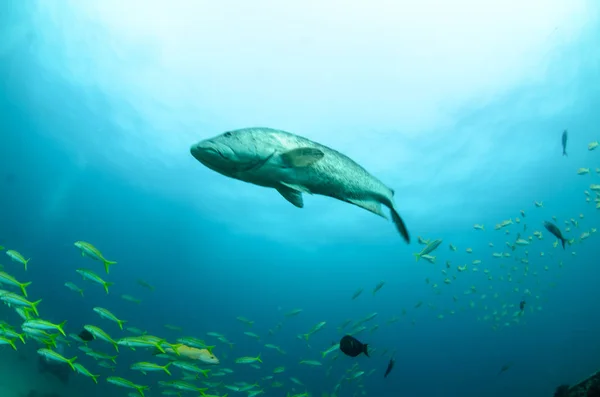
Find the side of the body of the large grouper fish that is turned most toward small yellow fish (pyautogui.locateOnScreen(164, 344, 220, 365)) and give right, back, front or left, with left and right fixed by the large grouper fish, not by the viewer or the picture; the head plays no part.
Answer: right

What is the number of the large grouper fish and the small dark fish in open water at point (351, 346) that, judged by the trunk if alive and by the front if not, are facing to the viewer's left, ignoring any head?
2

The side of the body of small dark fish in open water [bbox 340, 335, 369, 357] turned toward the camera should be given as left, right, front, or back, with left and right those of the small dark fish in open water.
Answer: left

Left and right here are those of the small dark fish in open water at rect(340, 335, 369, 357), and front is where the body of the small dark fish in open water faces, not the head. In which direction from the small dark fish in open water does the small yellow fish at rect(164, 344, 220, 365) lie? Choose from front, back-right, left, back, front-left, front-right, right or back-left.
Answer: front-right

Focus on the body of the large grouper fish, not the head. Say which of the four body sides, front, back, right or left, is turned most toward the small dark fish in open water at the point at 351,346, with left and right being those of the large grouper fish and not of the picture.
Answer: right

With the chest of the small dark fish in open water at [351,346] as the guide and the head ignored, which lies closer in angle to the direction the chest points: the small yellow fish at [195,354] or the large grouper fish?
the small yellow fish

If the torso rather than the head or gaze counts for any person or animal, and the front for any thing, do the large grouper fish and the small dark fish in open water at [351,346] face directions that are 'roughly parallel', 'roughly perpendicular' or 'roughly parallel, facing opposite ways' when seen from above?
roughly parallel

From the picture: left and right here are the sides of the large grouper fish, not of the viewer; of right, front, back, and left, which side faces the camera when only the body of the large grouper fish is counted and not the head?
left

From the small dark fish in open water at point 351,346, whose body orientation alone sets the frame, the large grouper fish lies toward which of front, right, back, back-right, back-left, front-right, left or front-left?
left
